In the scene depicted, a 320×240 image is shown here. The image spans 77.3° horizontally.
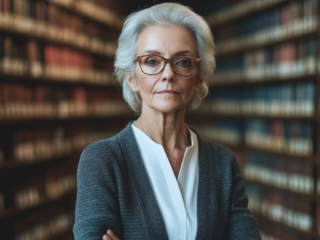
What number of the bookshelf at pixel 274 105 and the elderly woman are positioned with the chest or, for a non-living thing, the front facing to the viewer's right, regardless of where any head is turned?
0

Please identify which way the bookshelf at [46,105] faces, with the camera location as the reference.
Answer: facing the viewer and to the right of the viewer

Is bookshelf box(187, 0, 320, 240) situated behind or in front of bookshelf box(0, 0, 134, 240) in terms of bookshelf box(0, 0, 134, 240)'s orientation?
in front

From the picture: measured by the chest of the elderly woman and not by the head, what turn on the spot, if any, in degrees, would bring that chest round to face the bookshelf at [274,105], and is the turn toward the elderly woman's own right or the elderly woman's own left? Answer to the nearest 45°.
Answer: approximately 135° to the elderly woman's own left

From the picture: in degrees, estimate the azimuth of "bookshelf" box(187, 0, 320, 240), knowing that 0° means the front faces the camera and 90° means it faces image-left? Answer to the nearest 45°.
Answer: approximately 45°

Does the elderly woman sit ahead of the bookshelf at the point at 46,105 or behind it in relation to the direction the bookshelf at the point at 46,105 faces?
ahead

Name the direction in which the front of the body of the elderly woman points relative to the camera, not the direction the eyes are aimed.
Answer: toward the camera

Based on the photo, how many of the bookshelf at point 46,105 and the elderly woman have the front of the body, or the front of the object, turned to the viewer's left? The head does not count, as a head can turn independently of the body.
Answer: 0
